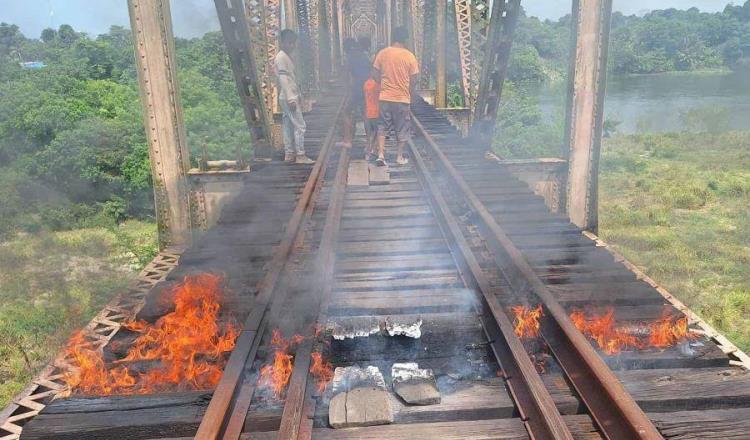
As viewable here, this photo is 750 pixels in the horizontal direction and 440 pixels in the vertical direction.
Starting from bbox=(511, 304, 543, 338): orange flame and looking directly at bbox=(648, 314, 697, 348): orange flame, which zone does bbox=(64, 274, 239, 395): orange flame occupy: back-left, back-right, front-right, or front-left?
back-right

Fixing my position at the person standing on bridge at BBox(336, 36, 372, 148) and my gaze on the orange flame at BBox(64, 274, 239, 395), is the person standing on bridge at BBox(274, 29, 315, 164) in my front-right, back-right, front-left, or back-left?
front-right

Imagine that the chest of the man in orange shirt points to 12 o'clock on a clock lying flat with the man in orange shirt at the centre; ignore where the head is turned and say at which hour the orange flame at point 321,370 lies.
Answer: The orange flame is roughly at 6 o'clock from the man in orange shirt.

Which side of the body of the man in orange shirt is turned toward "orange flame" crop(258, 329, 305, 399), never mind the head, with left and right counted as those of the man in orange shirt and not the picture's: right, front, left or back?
back

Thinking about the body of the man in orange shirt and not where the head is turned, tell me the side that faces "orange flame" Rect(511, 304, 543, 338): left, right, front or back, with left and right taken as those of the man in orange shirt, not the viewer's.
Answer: back

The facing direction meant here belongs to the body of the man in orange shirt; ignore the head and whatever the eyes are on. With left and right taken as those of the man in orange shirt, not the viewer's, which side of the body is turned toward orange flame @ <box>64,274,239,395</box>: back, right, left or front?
back

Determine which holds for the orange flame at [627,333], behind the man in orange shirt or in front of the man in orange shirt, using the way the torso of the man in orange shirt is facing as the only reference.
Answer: behind

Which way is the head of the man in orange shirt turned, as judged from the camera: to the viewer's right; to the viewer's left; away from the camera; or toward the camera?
away from the camera

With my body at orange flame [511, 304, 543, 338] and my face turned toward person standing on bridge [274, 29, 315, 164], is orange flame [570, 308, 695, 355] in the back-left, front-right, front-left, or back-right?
back-right

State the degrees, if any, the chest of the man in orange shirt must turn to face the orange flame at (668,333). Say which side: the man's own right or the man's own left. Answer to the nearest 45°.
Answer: approximately 180°

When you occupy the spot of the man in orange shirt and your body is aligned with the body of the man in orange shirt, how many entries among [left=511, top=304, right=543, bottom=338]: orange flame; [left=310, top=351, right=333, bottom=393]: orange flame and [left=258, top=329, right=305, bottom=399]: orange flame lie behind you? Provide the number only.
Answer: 3

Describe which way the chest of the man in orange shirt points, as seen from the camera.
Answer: away from the camera

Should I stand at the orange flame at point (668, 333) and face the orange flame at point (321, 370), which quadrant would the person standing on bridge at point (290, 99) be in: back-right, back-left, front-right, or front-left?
front-right

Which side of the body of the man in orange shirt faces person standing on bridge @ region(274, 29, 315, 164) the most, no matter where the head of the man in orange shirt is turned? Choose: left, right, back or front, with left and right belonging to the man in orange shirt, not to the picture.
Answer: left
